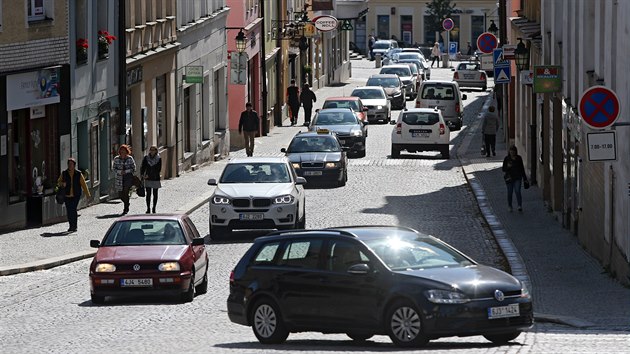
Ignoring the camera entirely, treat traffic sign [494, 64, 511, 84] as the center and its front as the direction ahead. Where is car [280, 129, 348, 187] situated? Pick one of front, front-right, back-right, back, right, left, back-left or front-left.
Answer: front-right

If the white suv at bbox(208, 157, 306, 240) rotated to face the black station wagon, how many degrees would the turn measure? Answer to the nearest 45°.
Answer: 0° — it already faces it

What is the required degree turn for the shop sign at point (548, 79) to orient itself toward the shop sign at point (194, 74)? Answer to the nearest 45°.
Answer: approximately 135° to its right

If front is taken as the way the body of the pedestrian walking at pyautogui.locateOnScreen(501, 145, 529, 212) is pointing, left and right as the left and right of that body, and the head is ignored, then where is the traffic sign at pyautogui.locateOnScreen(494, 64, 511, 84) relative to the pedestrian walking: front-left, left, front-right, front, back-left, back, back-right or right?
back

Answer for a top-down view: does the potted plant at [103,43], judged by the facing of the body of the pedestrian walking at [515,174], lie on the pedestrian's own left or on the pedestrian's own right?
on the pedestrian's own right

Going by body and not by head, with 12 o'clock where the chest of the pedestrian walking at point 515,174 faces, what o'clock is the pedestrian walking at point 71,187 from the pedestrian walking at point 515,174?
the pedestrian walking at point 71,187 is roughly at 2 o'clock from the pedestrian walking at point 515,174.
